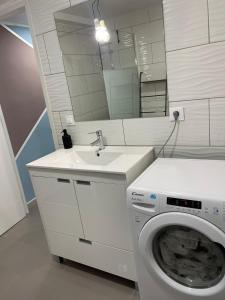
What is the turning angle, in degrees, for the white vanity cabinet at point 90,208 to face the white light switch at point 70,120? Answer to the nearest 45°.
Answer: approximately 135° to its right

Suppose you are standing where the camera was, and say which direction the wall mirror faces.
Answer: facing the viewer and to the left of the viewer

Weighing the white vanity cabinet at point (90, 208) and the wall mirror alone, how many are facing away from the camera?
0

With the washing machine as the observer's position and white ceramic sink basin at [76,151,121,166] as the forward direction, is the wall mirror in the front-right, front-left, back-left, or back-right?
front-right

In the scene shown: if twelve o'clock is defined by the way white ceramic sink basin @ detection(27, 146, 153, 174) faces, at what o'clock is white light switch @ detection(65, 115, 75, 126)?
The white light switch is roughly at 4 o'clock from the white ceramic sink basin.

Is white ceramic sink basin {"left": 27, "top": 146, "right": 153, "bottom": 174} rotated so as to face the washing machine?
no

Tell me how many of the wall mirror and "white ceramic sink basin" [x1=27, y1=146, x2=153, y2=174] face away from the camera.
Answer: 0

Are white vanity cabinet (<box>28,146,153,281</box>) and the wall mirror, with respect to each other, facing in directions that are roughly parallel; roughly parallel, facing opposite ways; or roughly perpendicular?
roughly parallel

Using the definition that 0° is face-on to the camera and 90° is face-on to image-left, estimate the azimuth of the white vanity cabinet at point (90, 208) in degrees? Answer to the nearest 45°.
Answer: approximately 45°

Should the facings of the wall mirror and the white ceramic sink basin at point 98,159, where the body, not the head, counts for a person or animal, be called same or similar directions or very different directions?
same or similar directions
